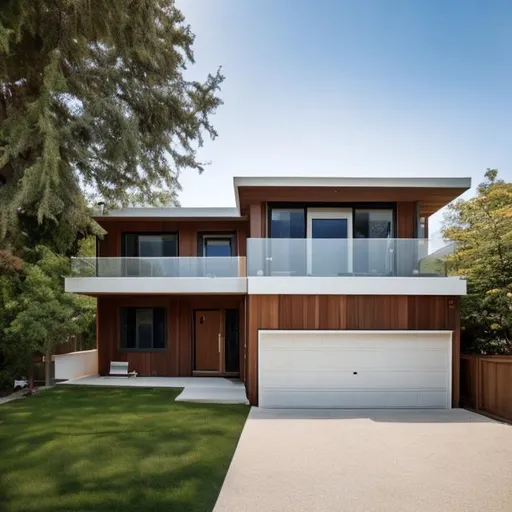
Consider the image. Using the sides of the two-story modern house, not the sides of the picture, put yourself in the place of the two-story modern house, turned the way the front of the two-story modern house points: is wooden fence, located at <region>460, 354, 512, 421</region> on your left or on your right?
on your left

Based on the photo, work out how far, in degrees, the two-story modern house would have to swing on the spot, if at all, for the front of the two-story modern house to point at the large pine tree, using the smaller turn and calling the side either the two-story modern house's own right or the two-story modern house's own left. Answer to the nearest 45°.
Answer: approximately 90° to the two-story modern house's own right

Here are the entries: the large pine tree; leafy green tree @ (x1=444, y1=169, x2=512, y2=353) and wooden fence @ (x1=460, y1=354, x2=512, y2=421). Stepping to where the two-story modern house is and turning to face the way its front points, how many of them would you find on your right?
1

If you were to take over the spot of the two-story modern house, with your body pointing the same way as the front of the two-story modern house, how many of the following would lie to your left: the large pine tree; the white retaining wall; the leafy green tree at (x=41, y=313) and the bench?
0

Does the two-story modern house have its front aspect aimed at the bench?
no

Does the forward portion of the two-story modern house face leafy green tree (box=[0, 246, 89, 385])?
no

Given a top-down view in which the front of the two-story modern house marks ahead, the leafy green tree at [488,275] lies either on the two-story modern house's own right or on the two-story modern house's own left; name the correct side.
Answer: on the two-story modern house's own left

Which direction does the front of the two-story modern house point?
toward the camera
